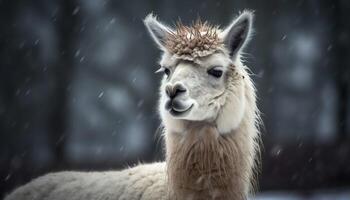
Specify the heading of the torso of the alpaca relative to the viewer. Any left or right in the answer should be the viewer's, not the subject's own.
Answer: facing the viewer and to the right of the viewer

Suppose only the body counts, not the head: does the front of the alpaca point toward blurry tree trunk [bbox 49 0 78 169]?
no
